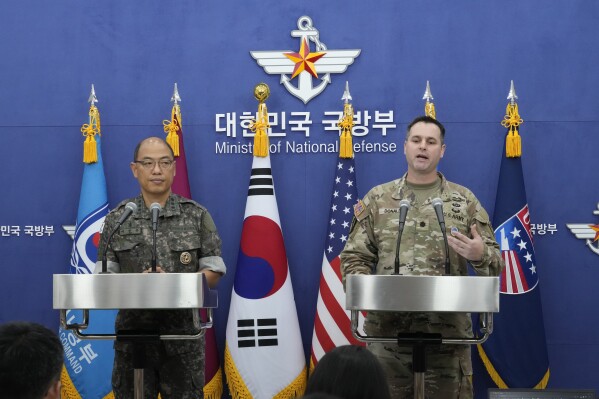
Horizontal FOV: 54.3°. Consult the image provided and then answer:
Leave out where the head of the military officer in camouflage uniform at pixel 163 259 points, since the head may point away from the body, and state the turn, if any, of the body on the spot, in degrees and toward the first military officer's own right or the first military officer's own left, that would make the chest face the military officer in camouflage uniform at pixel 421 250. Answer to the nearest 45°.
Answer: approximately 90° to the first military officer's own left

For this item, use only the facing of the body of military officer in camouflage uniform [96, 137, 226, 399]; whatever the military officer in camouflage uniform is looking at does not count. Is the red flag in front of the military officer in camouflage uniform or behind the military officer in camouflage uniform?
behind

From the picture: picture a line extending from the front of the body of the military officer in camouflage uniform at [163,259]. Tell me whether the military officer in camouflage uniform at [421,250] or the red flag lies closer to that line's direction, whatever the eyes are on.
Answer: the military officer in camouflage uniform

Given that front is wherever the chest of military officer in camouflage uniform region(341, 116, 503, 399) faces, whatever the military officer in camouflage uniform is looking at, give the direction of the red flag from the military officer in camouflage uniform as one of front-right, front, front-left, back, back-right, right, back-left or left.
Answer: back-right

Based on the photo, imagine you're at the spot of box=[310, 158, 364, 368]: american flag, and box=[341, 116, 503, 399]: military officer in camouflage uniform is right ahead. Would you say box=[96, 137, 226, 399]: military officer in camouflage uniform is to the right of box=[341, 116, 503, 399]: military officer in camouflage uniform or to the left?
right

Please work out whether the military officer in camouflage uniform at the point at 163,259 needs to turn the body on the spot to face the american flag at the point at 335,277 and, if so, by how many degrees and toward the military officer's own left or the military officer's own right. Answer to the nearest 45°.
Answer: approximately 135° to the military officer's own left

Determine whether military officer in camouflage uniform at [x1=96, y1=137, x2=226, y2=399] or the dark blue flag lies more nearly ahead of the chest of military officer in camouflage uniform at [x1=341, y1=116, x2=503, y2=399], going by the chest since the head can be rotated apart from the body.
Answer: the military officer in camouflage uniform

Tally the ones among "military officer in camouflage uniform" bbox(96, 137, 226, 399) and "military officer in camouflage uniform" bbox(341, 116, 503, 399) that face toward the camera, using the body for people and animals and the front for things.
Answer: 2

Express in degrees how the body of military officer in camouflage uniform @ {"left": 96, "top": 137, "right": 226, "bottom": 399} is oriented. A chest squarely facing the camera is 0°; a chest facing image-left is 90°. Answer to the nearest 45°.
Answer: approximately 0°
